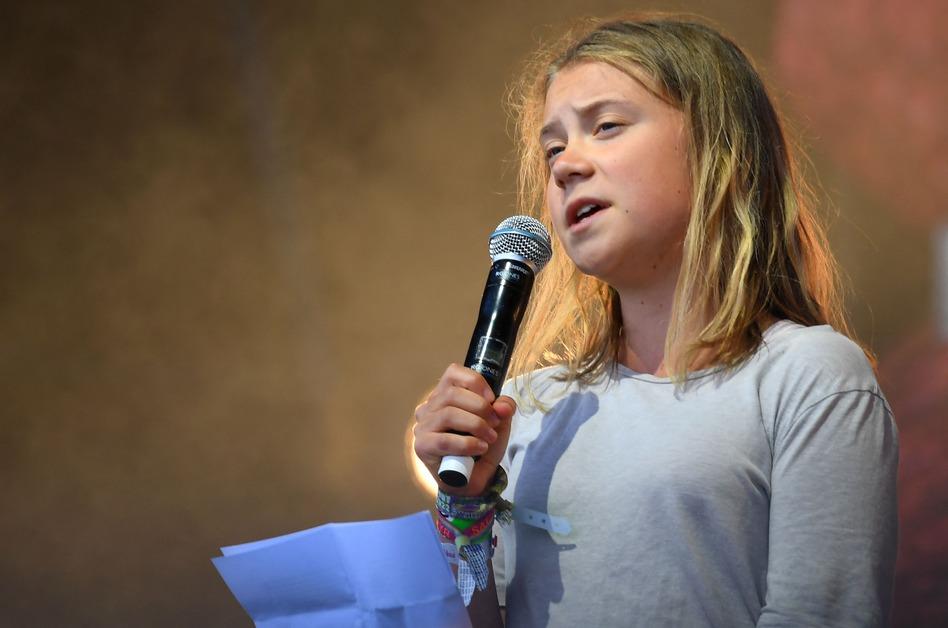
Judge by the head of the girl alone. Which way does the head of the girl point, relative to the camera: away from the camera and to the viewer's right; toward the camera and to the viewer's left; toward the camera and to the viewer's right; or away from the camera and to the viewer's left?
toward the camera and to the viewer's left

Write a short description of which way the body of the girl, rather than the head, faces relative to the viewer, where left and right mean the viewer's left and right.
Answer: facing the viewer and to the left of the viewer
